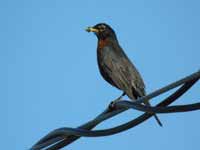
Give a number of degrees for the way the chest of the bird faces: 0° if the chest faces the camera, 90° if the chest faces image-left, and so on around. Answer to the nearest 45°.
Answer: approximately 90°
